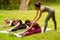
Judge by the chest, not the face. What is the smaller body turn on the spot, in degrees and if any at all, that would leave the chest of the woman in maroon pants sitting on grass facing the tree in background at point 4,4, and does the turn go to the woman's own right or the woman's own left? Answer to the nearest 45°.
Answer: approximately 90° to the woman's own right

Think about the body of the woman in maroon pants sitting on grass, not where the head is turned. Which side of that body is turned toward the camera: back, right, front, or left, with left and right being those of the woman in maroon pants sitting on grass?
left
